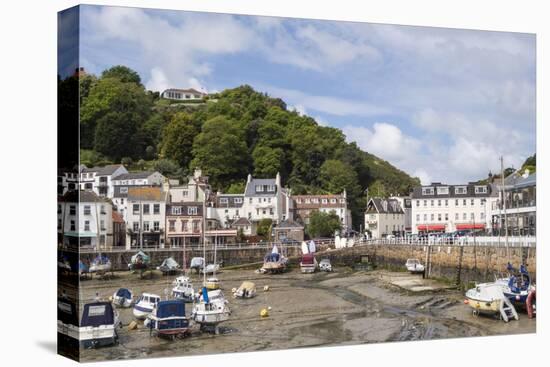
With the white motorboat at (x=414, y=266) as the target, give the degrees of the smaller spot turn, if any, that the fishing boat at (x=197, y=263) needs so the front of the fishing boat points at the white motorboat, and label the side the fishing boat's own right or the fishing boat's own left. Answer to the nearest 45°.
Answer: approximately 90° to the fishing boat's own left

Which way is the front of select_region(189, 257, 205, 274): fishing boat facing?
toward the camera
